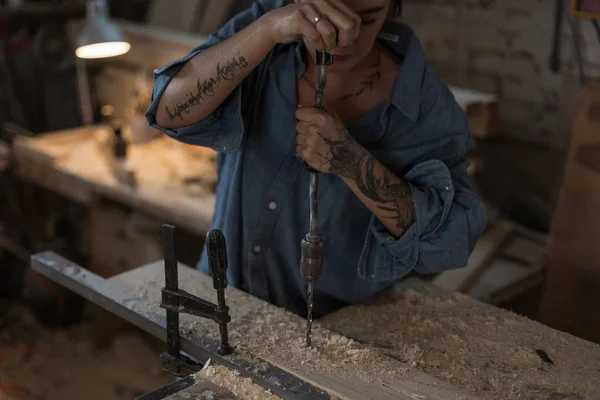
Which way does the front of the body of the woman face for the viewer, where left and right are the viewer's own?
facing the viewer and to the left of the viewer

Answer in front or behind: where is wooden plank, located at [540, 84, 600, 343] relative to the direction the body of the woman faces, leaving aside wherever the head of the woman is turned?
behind

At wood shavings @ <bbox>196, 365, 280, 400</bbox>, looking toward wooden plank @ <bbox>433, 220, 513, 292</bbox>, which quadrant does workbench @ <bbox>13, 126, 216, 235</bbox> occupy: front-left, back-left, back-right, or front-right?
front-left

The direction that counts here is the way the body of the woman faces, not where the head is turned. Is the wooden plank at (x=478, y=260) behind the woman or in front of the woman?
behind

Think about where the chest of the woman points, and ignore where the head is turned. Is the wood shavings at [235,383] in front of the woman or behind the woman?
in front
